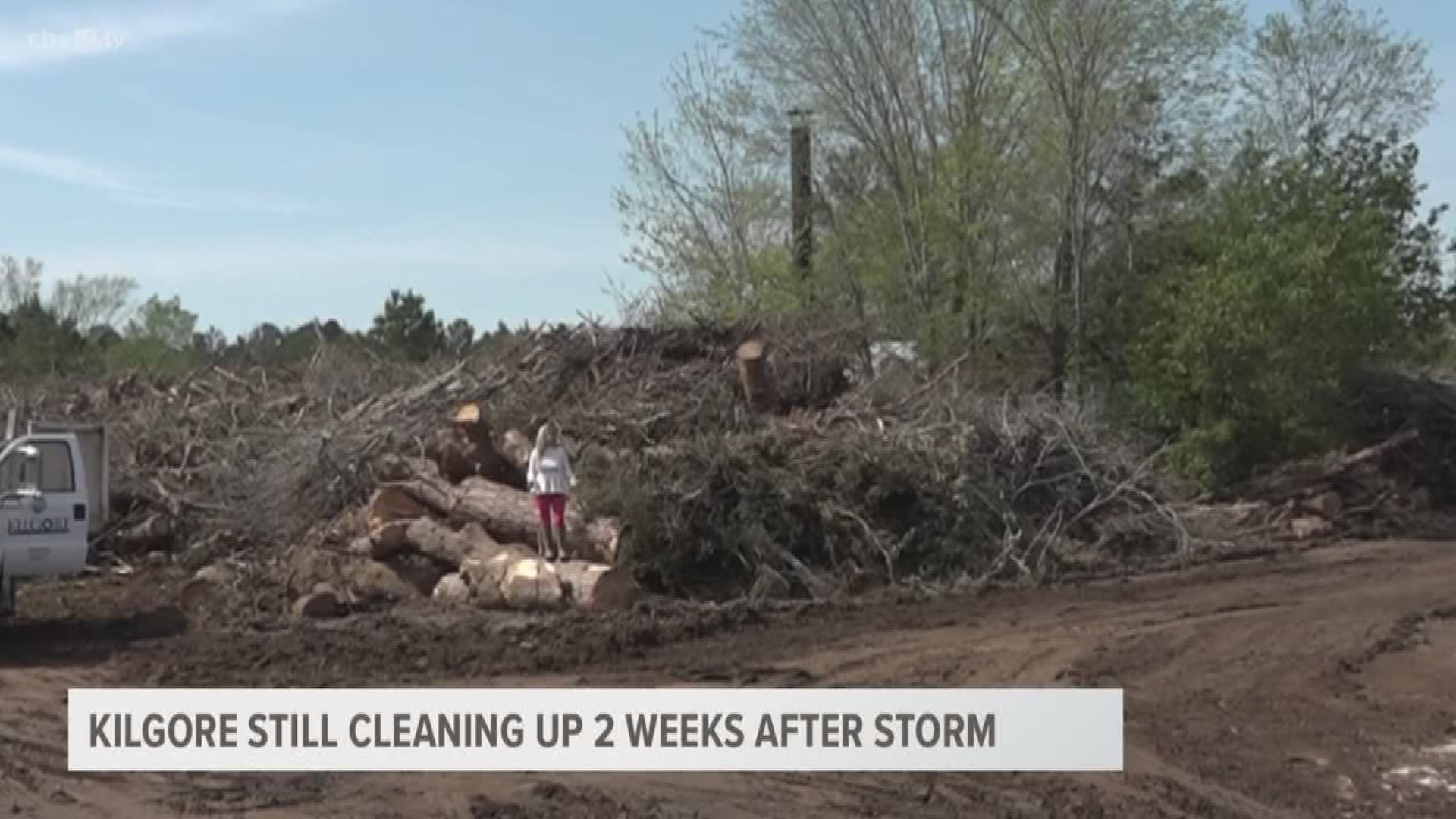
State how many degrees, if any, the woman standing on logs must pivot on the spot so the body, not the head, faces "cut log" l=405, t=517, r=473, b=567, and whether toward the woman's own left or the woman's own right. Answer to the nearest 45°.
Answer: approximately 135° to the woman's own right

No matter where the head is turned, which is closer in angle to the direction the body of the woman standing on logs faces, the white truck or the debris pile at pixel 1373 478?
the white truck

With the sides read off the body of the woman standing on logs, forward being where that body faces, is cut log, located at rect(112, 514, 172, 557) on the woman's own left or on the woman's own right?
on the woman's own right

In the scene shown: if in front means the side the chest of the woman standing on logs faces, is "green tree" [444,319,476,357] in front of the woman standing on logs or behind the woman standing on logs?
behind

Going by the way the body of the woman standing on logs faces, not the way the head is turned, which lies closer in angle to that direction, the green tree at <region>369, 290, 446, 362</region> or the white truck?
the white truck

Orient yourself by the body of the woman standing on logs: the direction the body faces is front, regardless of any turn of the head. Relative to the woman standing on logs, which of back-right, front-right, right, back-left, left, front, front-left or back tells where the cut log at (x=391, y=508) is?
back-right

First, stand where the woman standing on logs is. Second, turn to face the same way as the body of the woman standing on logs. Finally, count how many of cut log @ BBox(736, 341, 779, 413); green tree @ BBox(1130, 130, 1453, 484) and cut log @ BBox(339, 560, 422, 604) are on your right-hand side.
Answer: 1

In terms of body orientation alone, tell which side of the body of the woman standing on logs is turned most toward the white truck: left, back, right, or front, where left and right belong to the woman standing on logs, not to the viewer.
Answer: right

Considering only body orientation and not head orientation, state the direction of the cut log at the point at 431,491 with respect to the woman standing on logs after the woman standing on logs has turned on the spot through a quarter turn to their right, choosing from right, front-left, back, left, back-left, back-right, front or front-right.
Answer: front-right

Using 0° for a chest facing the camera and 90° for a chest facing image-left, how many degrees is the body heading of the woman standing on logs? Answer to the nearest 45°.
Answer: approximately 0°

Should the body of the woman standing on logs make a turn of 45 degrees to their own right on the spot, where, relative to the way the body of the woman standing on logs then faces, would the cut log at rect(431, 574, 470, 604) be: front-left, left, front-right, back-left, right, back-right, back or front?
front-right

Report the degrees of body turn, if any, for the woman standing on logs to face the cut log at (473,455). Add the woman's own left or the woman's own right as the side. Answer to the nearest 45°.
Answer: approximately 180°

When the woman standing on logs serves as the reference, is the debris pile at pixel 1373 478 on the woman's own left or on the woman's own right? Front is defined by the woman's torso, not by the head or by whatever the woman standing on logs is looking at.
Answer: on the woman's own left
